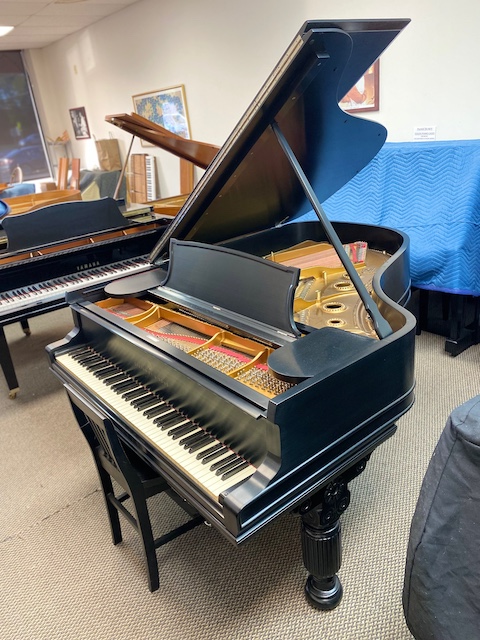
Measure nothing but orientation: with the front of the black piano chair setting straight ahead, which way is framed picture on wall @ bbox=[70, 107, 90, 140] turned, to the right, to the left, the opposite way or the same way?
the opposite way

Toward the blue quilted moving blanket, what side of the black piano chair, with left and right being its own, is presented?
front

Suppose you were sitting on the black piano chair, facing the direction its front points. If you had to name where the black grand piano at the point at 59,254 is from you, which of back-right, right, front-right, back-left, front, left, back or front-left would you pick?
front-left

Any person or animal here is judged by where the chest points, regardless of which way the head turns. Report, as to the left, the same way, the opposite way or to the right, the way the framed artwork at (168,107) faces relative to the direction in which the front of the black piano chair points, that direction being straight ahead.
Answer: the opposite way

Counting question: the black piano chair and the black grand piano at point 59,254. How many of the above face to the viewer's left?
0

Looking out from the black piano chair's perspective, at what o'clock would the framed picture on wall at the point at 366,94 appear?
The framed picture on wall is roughly at 12 o'clock from the black piano chair.

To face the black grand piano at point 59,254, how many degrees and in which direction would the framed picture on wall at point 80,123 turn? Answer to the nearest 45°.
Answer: approximately 45° to its left

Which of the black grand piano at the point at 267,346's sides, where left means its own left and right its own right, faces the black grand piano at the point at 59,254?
right

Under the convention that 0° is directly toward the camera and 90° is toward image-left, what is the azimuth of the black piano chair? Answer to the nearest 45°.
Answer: approximately 225°

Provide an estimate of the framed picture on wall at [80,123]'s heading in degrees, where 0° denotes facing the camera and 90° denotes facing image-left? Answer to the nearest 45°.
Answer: approximately 45°

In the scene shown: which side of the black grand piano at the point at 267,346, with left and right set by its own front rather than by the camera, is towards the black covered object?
left

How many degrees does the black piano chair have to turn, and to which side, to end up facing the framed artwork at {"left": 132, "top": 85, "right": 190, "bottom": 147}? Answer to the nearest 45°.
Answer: approximately 45° to its left

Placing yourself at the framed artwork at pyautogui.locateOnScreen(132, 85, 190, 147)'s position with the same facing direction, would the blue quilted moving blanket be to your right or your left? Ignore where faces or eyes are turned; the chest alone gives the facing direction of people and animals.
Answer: on your left
